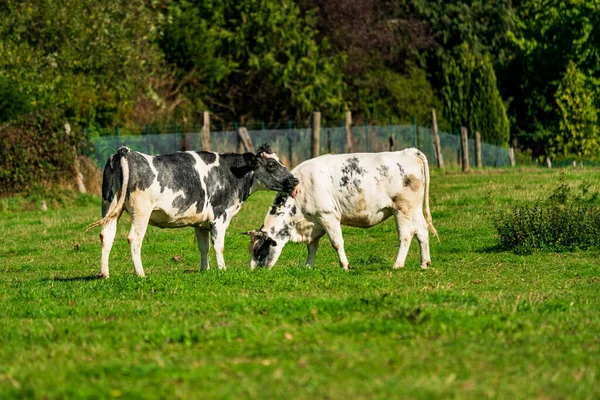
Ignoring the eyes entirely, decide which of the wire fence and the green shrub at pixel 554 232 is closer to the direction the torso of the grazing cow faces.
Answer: the wire fence

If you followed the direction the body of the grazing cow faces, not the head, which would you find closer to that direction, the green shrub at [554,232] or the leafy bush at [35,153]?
the leafy bush

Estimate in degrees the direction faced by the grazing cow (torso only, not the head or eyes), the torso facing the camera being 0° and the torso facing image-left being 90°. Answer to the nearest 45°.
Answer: approximately 90°

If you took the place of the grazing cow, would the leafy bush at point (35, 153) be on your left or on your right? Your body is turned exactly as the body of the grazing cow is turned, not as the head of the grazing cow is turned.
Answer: on your right

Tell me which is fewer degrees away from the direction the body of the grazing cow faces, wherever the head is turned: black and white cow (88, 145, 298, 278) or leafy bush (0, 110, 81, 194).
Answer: the black and white cow

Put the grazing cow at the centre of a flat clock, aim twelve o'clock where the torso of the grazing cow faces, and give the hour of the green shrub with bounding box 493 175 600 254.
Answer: The green shrub is roughly at 5 o'clock from the grazing cow.

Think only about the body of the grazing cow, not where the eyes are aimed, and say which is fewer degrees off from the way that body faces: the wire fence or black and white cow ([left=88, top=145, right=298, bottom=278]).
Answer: the black and white cow

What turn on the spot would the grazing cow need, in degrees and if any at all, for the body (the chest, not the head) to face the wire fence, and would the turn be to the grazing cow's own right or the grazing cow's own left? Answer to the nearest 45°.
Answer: approximately 90° to the grazing cow's own right

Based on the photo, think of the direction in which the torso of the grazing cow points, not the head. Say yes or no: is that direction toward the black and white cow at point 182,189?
yes
